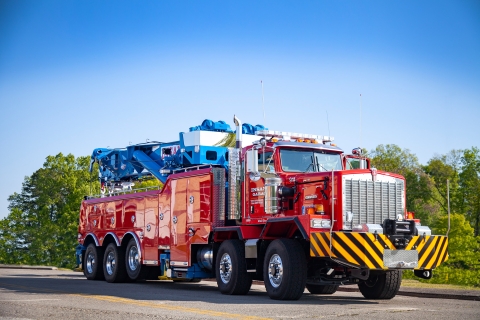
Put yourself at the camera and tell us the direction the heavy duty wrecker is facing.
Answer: facing the viewer and to the right of the viewer
